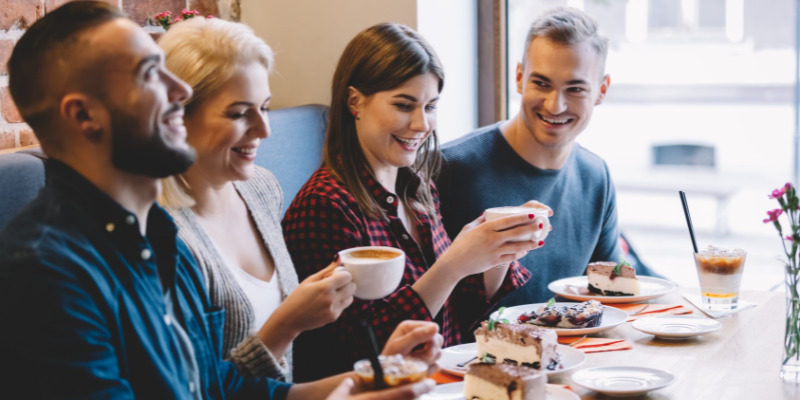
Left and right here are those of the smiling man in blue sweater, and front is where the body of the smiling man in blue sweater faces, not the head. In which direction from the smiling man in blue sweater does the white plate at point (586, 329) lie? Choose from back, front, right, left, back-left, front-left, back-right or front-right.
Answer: front

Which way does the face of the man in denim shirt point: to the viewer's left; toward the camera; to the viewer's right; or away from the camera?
to the viewer's right

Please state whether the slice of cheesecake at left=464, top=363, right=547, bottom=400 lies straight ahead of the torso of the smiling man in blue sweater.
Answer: yes

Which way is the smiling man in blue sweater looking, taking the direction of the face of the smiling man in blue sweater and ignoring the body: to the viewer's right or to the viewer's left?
to the viewer's left

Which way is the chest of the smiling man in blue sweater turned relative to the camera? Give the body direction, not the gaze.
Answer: toward the camera

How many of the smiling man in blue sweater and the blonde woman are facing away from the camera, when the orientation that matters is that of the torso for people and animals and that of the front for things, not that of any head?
0

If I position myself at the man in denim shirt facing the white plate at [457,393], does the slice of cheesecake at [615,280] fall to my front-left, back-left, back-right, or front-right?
front-left

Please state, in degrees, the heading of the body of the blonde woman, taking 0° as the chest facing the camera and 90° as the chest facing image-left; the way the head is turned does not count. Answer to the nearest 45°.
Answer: approximately 315°

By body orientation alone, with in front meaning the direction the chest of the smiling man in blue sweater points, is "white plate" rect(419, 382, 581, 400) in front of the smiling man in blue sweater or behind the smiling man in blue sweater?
in front

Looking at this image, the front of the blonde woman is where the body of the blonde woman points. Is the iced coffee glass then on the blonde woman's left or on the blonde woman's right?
on the blonde woman's left

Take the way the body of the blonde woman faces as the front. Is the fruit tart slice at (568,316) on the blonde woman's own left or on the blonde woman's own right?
on the blonde woman's own left

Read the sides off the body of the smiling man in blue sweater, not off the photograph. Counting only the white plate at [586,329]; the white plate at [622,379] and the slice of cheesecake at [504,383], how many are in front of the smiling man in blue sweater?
3
